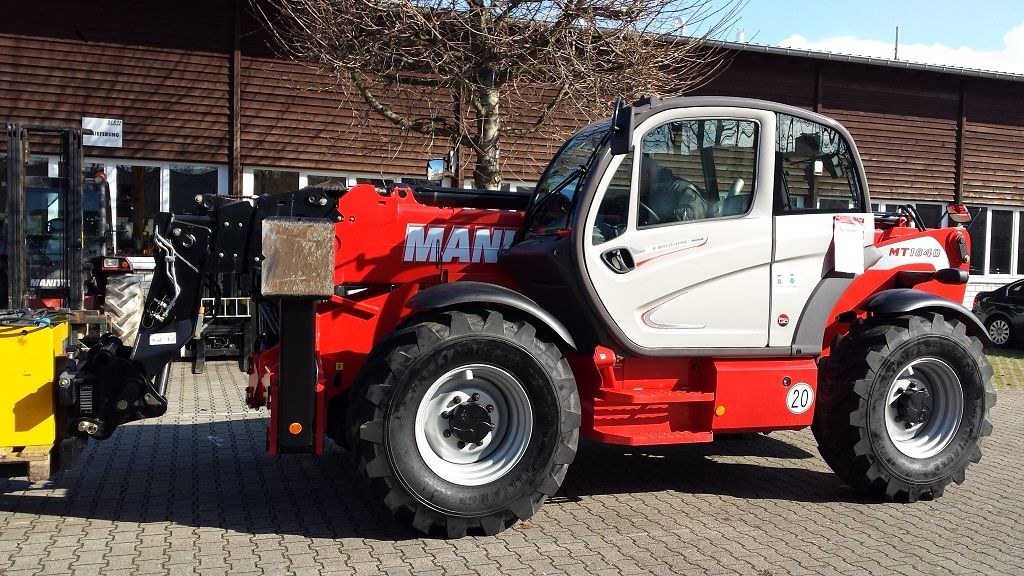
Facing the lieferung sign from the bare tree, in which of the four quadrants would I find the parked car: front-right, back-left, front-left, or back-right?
back-right

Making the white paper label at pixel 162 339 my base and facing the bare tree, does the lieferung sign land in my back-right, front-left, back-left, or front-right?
front-left

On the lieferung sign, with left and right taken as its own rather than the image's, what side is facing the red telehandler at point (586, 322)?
front

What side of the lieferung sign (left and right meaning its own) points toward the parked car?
left

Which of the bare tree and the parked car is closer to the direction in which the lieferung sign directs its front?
the bare tree

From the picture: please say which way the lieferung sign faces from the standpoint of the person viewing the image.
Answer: facing the viewer

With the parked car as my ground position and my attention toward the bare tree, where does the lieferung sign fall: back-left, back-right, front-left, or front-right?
front-right

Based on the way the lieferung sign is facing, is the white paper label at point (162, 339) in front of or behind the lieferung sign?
in front
